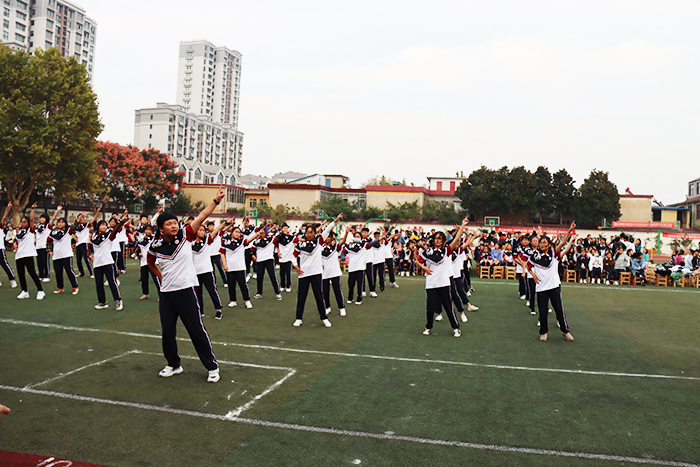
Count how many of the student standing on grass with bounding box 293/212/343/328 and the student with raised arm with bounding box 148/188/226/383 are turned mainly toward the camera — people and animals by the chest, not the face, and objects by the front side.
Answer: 2

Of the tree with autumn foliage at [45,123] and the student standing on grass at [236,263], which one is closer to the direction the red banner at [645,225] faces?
the student standing on grass

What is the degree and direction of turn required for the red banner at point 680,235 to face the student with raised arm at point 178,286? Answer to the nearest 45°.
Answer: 0° — it already faces them

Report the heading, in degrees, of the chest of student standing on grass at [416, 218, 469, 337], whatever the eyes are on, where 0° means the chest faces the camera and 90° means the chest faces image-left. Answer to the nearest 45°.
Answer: approximately 0°

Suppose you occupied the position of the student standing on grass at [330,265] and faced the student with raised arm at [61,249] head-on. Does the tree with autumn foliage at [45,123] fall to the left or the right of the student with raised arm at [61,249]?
right

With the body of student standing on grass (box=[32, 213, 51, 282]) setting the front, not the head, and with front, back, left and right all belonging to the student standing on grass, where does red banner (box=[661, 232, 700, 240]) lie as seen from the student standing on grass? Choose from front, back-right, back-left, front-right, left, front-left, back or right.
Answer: back-left

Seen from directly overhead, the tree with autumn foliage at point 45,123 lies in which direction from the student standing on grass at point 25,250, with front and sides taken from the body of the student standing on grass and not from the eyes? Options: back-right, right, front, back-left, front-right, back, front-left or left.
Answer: back-right

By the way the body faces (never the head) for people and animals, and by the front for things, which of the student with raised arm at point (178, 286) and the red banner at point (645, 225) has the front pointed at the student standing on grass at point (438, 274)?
the red banner

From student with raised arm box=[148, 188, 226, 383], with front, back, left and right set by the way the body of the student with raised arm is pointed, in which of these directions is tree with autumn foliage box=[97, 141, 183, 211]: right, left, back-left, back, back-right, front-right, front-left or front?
back

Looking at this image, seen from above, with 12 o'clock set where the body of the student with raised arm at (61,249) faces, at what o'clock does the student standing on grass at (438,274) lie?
The student standing on grass is roughly at 9 o'clock from the student with raised arm.
